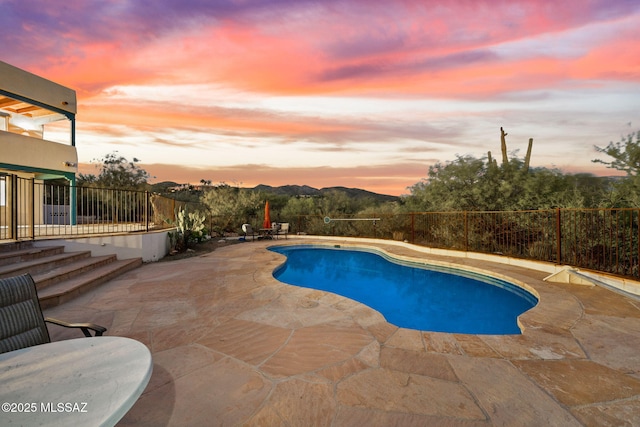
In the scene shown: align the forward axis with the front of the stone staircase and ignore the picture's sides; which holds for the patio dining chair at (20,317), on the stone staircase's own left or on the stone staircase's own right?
on the stone staircase's own right

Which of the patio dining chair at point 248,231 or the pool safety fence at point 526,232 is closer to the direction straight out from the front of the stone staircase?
the pool safety fence

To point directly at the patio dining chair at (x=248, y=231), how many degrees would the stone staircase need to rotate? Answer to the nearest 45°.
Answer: approximately 90° to its left

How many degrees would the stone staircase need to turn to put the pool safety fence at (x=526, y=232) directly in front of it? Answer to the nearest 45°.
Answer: approximately 45° to its left

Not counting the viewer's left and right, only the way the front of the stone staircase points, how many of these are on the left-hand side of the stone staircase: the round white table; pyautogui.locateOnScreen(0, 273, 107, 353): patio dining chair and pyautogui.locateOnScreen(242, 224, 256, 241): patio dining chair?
1

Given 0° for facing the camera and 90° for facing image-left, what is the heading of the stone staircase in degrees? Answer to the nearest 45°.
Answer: approximately 315°

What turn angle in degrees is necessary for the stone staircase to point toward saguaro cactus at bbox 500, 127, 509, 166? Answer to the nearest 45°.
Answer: approximately 45° to its left

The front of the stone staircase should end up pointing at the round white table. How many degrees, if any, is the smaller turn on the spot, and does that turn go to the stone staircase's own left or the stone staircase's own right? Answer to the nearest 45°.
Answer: approximately 45° to the stone staircase's own right

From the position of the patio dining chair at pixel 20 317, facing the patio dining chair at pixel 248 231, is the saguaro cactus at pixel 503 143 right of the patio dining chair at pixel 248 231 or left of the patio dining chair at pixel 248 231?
right

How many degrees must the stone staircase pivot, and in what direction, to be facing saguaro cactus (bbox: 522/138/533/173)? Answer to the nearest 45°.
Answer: approximately 45° to its left
